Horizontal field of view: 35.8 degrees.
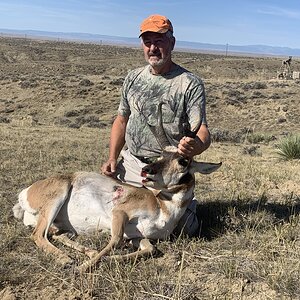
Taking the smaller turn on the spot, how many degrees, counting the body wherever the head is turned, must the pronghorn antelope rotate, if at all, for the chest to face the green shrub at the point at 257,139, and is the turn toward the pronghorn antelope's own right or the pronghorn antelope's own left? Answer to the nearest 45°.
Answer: approximately 45° to the pronghorn antelope's own left

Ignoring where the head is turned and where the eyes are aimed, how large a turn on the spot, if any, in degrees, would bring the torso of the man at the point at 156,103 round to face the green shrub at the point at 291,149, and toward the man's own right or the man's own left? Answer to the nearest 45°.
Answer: approximately 135° to the man's own left

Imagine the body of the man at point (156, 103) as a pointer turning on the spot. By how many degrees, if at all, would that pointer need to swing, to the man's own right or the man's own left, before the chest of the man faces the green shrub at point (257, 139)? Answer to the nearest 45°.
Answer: approximately 180°

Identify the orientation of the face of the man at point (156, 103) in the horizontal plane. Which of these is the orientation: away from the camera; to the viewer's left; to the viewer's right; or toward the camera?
toward the camera

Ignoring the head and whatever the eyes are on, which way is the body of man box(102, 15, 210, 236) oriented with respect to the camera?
toward the camera

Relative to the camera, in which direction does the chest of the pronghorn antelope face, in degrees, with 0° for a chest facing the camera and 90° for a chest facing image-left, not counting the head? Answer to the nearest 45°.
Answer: approximately 270°
